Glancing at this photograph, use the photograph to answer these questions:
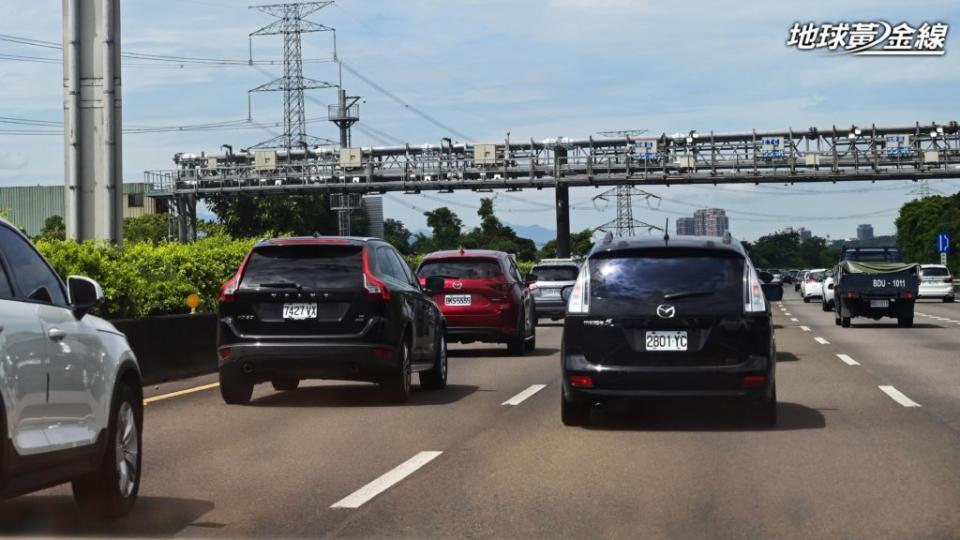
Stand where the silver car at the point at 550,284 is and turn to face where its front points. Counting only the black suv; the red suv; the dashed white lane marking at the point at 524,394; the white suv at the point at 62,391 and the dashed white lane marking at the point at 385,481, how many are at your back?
5

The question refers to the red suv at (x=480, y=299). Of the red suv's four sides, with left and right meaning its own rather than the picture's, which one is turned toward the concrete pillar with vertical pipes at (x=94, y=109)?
left

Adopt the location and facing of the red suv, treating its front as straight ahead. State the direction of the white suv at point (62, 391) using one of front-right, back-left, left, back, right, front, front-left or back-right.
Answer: back

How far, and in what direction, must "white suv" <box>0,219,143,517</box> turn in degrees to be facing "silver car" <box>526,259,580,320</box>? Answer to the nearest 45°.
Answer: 0° — it already faces it

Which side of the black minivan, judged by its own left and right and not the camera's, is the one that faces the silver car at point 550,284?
front

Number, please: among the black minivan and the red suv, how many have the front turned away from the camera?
2

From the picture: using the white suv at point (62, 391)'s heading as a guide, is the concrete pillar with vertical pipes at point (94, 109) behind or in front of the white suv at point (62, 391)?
in front

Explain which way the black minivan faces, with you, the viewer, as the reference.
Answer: facing away from the viewer

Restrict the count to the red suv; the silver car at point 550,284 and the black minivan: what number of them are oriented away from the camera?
3

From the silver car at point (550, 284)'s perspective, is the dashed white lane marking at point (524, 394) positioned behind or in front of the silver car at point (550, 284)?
behind

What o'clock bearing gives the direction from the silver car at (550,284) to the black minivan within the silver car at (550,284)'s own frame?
The black minivan is roughly at 6 o'clock from the silver car.

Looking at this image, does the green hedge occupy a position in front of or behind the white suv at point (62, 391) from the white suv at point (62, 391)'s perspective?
in front

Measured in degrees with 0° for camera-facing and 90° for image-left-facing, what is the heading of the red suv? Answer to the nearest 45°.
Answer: approximately 180°

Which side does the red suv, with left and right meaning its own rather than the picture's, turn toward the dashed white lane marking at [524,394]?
back

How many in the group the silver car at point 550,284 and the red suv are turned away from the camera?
2

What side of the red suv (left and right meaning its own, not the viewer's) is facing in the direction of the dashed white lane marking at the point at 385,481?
back
